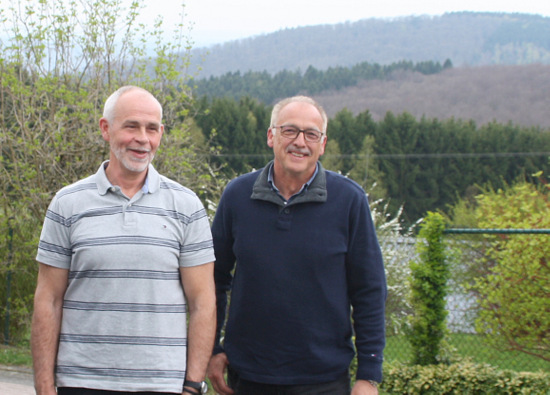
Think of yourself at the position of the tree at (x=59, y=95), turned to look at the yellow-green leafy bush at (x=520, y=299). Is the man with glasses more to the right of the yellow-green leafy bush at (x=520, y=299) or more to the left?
right

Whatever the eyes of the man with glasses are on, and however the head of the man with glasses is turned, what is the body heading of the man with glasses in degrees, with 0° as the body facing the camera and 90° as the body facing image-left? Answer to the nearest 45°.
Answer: approximately 0°

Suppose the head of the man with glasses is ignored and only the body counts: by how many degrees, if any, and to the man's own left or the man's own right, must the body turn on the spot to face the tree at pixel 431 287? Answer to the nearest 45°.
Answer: approximately 180°

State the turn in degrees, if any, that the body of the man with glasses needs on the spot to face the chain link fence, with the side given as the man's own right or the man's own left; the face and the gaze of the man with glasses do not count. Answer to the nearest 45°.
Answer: approximately 135° to the man's own left

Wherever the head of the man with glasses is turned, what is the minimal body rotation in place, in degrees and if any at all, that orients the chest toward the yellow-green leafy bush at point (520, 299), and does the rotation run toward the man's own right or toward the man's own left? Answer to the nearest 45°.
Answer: approximately 135° to the man's own left

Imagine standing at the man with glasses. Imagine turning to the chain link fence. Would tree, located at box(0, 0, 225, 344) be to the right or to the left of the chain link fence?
left

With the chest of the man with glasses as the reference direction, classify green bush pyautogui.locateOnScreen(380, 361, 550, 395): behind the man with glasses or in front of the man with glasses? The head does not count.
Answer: behind

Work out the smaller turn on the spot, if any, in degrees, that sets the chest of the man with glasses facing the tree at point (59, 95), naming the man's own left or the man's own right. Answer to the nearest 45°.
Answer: approximately 135° to the man's own right
